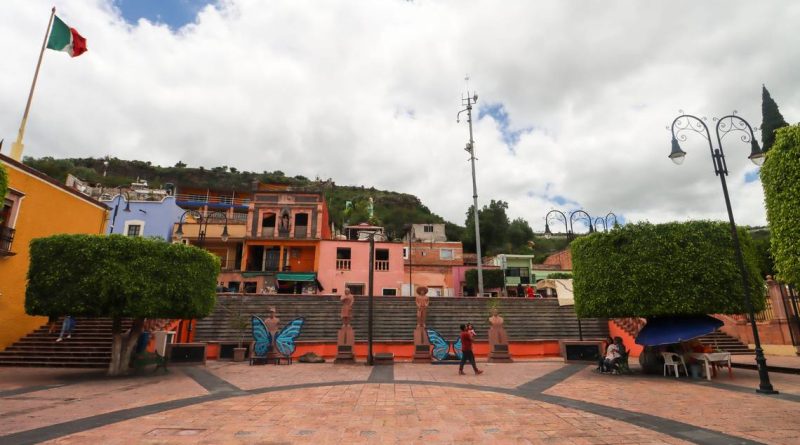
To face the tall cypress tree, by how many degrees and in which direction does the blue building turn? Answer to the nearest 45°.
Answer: approximately 45° to its left

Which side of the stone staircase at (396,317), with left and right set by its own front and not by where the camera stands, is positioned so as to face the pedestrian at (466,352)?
front

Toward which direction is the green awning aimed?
toward the camera

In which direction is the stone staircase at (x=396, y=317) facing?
toward the camera

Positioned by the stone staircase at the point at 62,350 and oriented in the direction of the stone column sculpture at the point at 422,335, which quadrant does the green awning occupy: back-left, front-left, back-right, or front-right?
front-left

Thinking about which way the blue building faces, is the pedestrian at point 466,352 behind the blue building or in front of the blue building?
in front

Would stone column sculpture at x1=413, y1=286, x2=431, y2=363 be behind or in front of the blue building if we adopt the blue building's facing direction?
in front

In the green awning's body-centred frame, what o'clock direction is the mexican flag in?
The mexican flag is roughly at 1 o'clock from the green awning.

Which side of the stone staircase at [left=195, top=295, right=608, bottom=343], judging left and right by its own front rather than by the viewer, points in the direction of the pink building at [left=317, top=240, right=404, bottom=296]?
back

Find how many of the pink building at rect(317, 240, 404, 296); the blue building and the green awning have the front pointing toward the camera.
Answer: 3

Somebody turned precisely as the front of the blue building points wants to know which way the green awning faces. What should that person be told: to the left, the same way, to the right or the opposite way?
the same way
